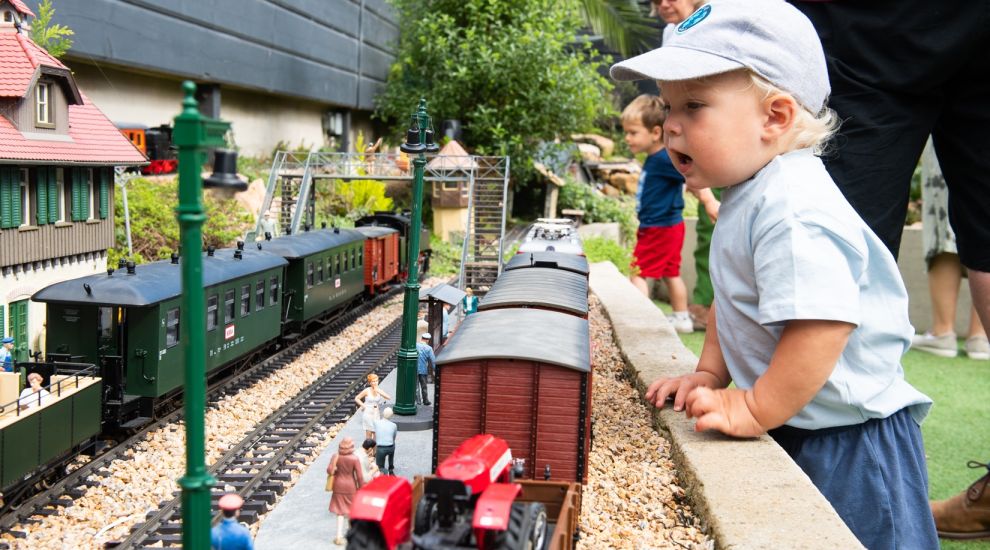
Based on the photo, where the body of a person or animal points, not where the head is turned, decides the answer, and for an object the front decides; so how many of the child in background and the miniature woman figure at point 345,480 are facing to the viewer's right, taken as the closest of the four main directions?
0

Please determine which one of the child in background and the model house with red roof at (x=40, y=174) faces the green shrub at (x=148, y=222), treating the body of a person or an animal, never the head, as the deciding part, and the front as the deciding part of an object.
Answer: the child in background

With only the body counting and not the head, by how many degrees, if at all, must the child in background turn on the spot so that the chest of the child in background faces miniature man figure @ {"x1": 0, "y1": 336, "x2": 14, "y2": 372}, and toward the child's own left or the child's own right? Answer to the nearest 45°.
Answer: approximately 45° to the child's own left

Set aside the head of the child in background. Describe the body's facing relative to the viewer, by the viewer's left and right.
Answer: facing to the left of the viewer

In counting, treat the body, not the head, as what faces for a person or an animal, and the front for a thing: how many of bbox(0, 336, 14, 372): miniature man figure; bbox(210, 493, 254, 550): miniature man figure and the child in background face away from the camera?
1

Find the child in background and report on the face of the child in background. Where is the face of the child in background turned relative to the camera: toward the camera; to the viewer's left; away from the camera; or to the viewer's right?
to the viewer's left

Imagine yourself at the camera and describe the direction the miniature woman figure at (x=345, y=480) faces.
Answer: facing away from the viewer

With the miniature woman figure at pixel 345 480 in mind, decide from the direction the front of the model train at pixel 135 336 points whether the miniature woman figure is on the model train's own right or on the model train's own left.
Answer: on the model train's own right

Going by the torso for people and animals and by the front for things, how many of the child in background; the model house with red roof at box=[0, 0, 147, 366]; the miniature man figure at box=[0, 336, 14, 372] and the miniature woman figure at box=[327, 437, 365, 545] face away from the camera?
1

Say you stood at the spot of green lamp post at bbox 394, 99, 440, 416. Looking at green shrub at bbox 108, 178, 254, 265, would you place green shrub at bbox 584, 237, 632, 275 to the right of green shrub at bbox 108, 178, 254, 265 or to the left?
right

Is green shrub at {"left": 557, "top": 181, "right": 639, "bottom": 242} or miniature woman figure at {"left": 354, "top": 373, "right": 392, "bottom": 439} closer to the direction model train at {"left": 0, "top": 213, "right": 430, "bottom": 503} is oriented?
the green shrub

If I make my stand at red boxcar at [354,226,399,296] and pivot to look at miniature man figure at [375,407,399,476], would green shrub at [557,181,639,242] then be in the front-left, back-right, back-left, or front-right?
back-left

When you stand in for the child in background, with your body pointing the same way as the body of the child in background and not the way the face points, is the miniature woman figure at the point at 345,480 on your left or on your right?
on your left

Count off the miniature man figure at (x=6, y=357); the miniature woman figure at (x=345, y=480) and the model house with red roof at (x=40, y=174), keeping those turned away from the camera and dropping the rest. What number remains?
1

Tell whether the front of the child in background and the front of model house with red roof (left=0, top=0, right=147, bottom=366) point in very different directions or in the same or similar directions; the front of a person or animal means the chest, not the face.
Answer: very different directions
